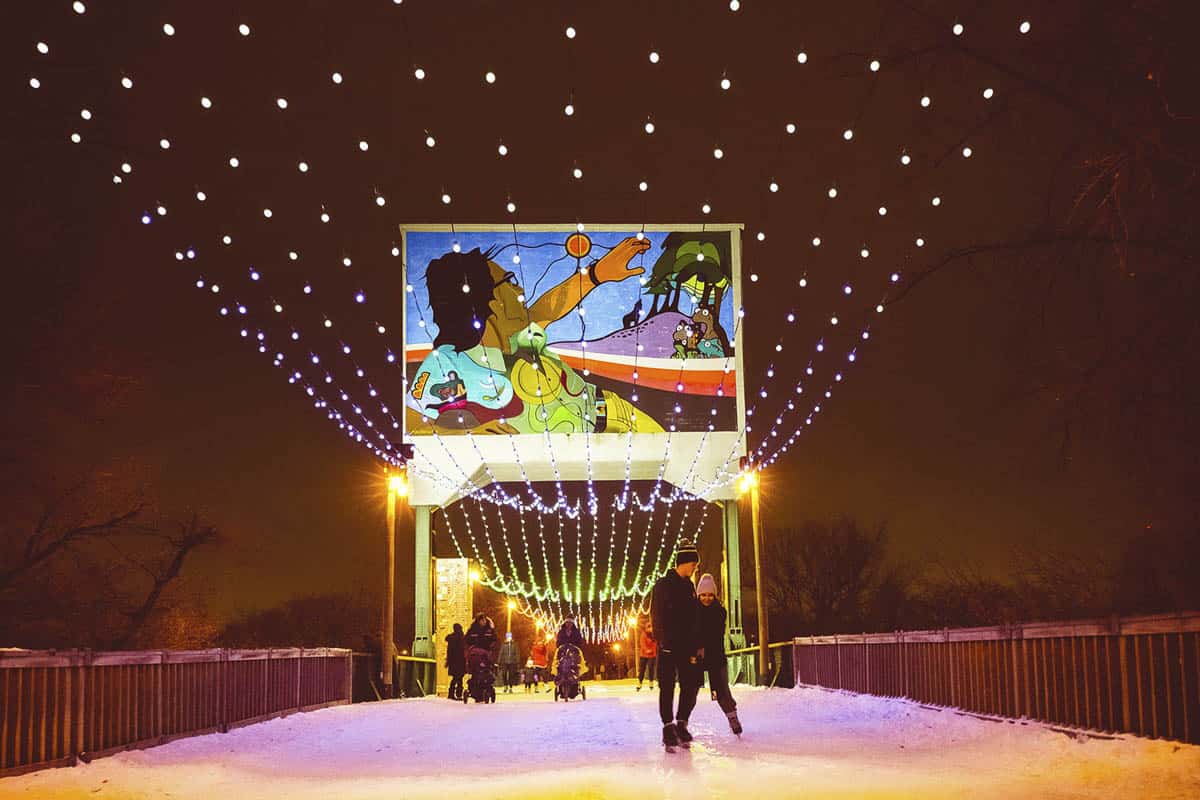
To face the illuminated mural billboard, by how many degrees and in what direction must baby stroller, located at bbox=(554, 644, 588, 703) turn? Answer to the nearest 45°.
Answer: approximately 180°

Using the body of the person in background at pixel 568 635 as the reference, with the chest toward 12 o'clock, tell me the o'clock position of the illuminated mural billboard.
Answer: The illuminated mural billboard is roughly at 6 o'clock from the person in background.

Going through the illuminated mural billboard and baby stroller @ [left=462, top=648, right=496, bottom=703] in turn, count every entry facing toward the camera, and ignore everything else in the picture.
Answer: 2

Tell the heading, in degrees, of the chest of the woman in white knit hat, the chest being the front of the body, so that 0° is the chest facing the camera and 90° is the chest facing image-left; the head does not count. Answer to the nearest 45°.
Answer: approximately 0°
